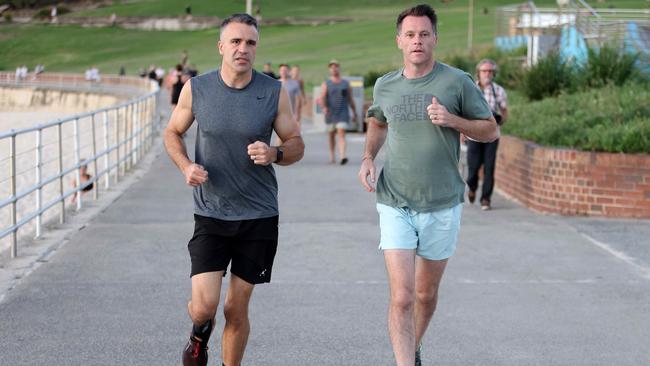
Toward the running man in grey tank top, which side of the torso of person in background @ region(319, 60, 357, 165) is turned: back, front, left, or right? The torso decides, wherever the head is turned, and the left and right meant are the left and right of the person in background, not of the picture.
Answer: front

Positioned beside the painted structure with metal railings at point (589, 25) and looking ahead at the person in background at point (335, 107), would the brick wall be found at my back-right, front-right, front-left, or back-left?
front-left

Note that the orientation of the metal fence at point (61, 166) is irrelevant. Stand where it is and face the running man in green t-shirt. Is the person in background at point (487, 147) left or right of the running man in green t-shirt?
left

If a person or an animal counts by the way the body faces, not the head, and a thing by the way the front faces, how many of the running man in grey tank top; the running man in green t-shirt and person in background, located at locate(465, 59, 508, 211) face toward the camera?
3

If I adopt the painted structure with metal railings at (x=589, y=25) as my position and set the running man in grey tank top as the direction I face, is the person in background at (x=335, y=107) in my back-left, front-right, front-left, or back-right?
front-right

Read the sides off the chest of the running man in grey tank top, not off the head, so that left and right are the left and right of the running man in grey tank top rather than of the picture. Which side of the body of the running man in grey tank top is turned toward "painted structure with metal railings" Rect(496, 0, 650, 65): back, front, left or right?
back

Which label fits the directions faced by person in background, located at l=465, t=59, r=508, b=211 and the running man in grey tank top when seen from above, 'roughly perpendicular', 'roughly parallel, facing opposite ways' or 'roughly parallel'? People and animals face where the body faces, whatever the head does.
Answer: roughly parallel

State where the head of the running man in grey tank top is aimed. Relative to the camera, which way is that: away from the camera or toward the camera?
toward the camera

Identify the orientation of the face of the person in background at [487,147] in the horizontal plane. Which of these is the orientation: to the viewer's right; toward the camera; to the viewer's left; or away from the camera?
toward the camera

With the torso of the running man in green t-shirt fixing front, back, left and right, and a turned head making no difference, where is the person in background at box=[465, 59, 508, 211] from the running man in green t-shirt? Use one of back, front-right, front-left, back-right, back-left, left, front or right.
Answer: back

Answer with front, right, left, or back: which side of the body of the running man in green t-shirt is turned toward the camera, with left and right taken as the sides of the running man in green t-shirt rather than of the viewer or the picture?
front

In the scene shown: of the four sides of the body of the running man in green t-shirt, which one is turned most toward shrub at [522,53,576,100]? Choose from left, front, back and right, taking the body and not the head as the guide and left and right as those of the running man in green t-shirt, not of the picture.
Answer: back

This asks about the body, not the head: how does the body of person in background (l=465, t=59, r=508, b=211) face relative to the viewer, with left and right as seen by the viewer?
facing the viewer

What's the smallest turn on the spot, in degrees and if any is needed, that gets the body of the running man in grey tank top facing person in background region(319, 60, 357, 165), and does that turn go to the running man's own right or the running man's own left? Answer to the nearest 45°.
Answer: approximately 180°

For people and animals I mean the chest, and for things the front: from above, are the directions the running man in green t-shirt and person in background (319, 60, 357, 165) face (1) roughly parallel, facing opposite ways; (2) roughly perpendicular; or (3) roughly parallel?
roughly parallel

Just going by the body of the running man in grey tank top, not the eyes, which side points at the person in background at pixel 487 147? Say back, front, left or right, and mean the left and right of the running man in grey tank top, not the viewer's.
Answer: back

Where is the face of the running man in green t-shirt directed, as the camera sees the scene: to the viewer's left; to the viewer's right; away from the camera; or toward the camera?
toward the camera

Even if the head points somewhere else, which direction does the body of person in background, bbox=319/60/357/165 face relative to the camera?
toward the camera
